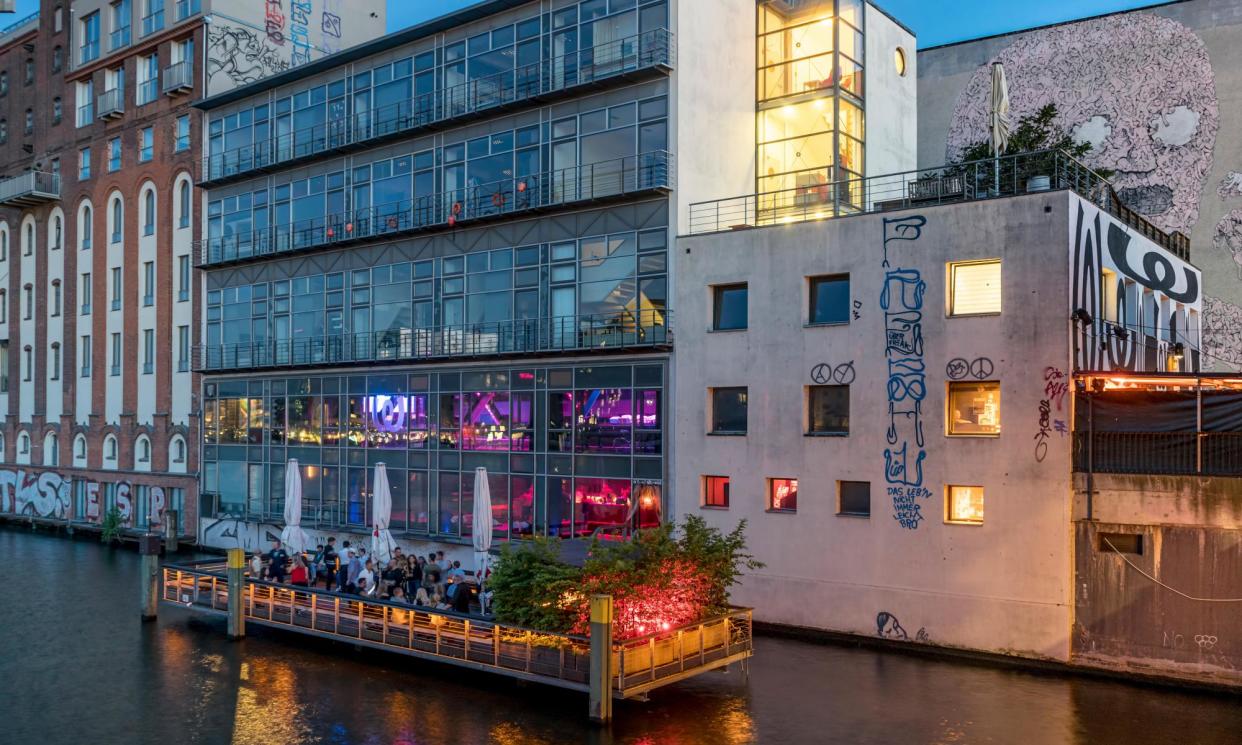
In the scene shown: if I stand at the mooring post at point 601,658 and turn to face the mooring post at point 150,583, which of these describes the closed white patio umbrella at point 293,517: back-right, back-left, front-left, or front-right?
front-right

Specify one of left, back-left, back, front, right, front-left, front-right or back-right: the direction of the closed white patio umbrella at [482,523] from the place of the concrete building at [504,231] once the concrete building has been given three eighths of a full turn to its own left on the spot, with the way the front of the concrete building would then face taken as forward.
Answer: right

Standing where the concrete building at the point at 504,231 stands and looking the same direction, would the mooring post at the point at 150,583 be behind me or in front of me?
in front

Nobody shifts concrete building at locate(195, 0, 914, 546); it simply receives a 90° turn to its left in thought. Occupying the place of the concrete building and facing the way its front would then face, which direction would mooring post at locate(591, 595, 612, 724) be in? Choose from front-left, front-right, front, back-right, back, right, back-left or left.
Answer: front-right

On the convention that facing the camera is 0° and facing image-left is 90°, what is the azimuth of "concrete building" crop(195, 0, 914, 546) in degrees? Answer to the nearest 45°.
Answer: approximately 45°

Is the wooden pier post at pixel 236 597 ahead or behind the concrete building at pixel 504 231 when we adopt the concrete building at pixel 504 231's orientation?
ahead

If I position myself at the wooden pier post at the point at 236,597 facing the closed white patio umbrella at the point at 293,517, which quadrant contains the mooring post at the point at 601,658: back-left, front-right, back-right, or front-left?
back-right
